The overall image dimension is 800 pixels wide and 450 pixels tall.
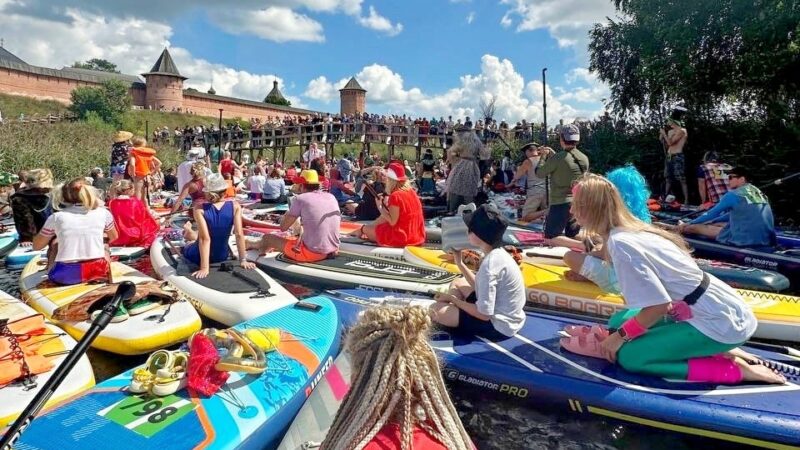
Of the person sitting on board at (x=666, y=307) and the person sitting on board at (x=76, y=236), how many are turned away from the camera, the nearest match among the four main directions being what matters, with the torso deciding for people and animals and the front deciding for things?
1

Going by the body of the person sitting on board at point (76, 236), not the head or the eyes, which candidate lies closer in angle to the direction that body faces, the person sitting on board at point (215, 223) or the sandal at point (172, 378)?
the person sitting on board

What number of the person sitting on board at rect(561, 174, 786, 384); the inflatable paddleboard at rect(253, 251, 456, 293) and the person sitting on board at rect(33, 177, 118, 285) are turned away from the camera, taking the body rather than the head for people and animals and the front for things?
1

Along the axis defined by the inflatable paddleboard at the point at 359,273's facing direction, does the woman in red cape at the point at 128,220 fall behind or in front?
in front

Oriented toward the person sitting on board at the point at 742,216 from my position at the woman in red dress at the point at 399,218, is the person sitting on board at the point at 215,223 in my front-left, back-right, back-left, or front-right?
back-right

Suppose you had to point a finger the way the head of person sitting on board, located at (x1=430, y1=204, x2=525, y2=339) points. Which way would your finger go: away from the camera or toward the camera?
away from the camera

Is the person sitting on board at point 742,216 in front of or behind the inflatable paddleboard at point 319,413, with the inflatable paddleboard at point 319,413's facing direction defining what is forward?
in front

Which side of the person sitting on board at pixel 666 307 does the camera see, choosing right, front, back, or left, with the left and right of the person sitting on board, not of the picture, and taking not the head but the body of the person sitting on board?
left

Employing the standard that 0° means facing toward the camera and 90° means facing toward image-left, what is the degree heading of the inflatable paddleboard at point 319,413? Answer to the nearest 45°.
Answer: approximately 225°

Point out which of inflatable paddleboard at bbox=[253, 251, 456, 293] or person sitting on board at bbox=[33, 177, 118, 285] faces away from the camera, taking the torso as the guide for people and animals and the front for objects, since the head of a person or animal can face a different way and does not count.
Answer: the person sitting on board

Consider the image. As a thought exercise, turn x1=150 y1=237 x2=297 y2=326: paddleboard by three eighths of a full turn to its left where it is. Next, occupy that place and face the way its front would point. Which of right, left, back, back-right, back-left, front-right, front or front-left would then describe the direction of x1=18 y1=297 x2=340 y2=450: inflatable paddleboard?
front
